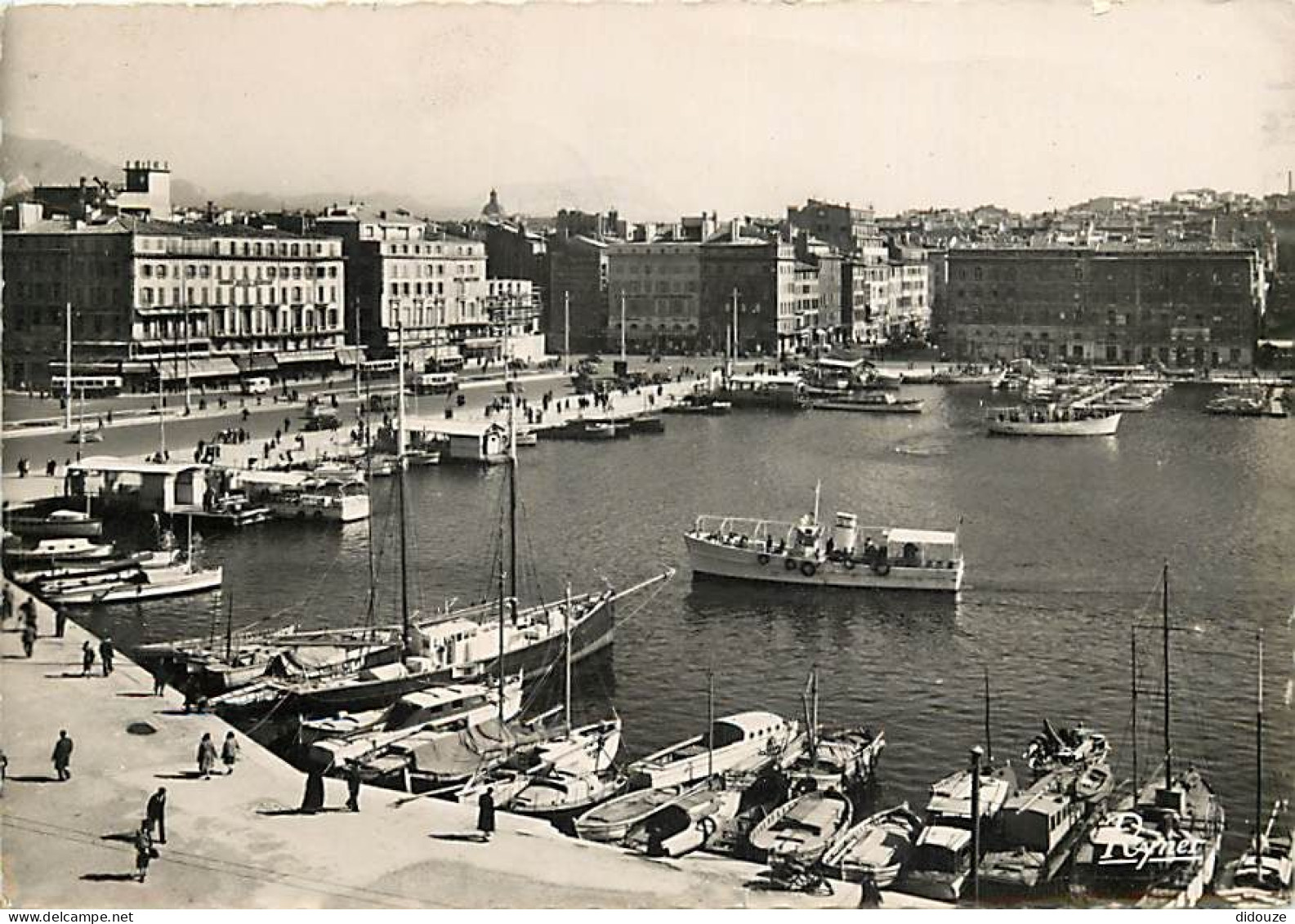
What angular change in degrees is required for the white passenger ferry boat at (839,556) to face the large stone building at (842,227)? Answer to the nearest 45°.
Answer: approximately 90° to its right

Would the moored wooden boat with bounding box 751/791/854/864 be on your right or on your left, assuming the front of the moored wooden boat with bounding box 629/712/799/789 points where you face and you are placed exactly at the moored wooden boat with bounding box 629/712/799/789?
on your right

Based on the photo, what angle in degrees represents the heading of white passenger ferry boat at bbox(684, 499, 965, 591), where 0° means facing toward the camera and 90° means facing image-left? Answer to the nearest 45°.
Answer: approximately 90°

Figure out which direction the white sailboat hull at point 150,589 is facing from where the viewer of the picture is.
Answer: facing to the right of the viewer

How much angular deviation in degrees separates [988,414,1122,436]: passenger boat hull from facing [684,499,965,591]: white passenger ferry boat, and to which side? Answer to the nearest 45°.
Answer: approximately 90° to its right

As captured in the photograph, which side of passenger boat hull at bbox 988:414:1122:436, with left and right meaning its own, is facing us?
right

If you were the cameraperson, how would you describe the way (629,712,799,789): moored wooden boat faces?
facing away from the viewer and to the right of the viewer

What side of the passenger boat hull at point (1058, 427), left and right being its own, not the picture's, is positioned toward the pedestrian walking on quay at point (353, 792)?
right

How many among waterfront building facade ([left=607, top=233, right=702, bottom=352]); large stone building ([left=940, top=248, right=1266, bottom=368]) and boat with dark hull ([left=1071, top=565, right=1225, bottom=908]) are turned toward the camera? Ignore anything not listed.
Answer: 2

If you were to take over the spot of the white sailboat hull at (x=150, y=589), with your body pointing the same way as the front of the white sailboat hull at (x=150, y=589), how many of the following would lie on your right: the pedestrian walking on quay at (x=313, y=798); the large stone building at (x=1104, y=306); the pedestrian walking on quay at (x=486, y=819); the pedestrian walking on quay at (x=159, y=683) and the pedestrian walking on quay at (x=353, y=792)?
4
